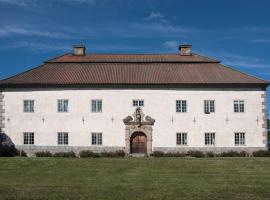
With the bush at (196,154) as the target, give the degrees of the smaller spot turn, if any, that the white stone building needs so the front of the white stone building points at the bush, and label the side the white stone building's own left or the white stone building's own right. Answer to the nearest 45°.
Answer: approximately 90° to the white stone building's own left

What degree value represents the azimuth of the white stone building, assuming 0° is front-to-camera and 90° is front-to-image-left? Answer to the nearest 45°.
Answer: approximately 0°

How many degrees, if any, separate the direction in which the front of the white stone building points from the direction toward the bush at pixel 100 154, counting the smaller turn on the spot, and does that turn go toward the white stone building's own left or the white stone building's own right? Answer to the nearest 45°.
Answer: approximately 45° to the white stone building's own right

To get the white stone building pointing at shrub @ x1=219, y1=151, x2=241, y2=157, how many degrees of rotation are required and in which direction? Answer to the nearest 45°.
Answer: approximately 90° to its left

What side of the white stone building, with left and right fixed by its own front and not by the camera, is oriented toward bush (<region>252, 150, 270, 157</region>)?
left
